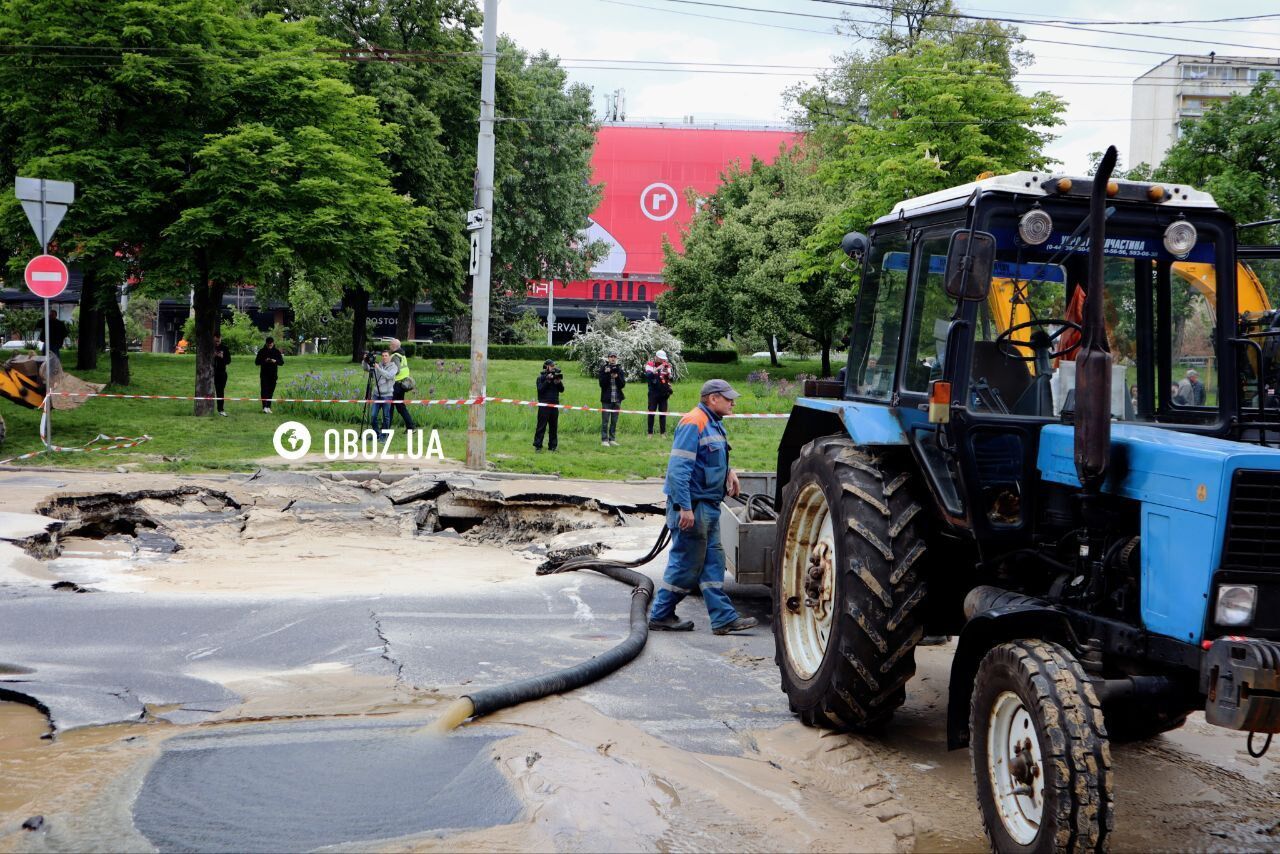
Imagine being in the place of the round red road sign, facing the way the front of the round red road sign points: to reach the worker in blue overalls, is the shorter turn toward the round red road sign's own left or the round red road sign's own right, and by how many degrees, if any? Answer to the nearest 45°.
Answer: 0° — it already faces them

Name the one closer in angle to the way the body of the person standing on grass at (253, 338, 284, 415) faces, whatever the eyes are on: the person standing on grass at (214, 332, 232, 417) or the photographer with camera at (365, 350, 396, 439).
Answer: the photographer with camera

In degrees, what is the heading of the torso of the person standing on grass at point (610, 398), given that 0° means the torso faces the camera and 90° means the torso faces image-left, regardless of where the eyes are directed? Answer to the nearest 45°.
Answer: approximately 0°
